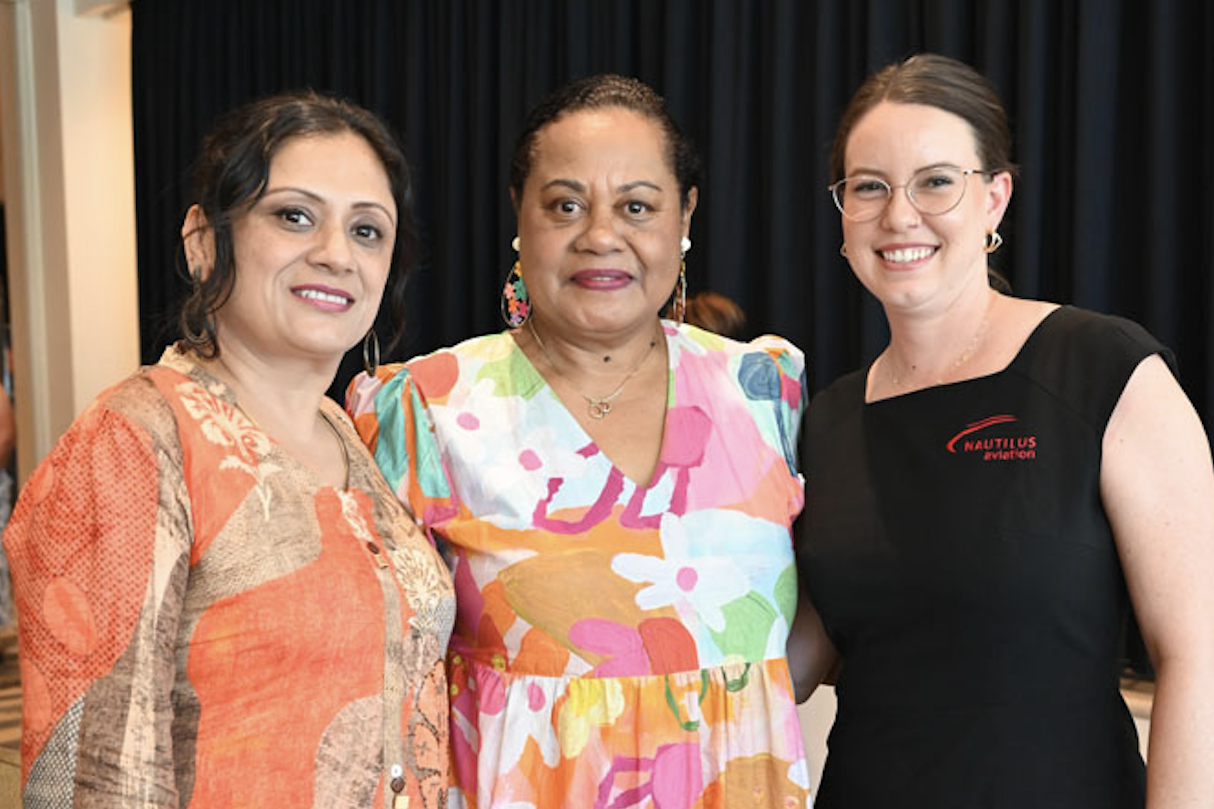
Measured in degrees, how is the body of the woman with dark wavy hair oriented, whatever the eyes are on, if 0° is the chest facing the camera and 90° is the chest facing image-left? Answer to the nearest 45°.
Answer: approximately 315°

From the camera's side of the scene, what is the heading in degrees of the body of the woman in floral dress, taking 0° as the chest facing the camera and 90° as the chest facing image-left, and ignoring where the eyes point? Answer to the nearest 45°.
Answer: approximately 0°
